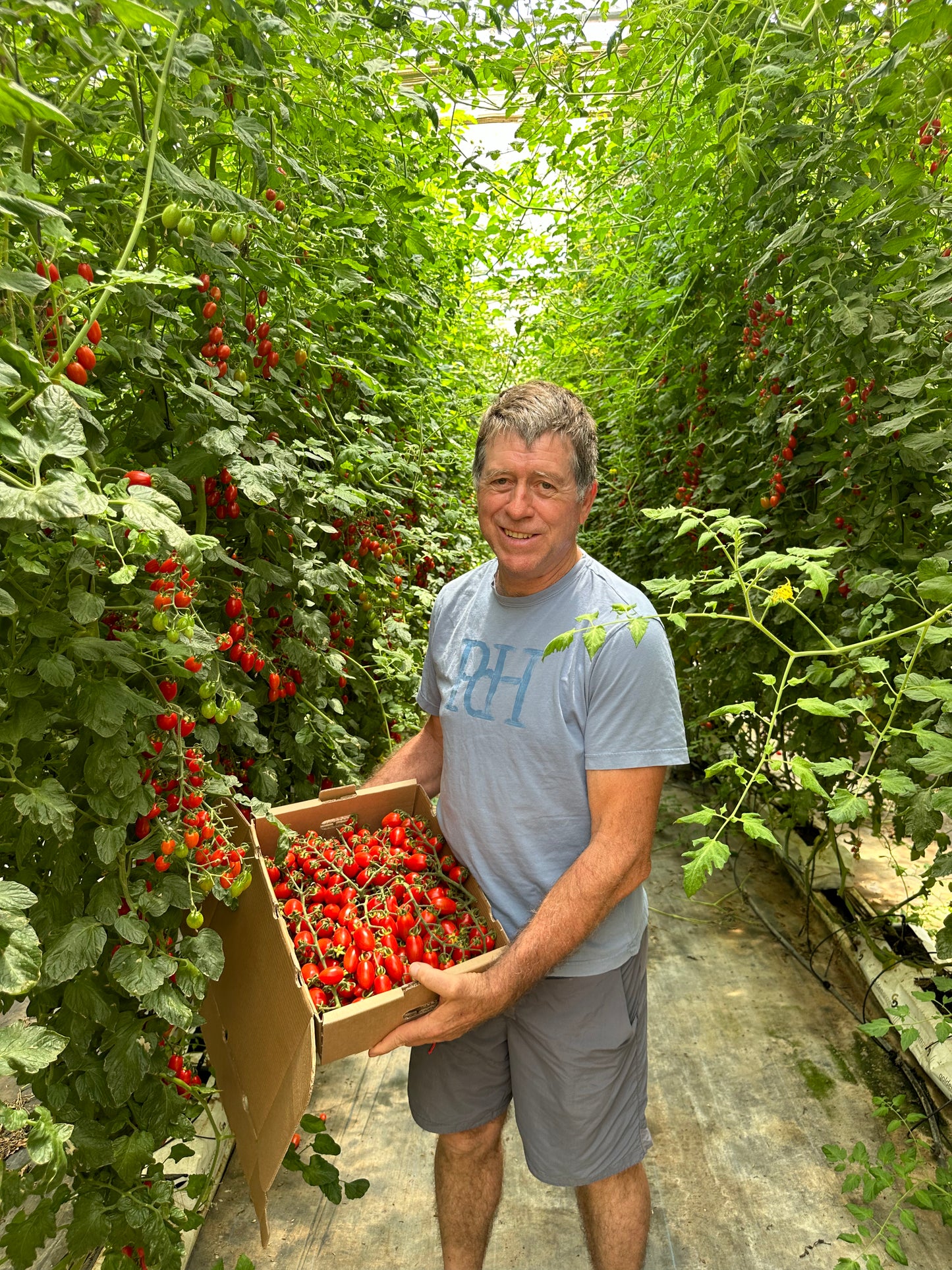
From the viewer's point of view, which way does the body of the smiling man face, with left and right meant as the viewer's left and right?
facing the viewer and to the left of the viewer

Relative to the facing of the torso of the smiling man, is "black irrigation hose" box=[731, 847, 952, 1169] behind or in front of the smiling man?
behind

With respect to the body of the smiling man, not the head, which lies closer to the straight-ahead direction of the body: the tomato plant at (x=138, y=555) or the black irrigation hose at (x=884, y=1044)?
the tomato plant
